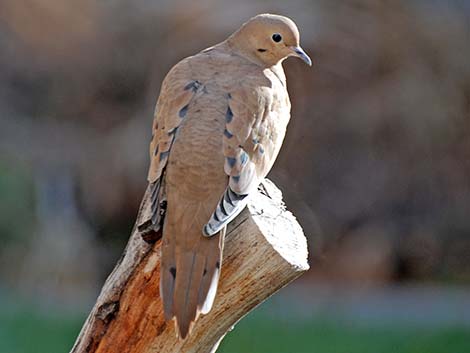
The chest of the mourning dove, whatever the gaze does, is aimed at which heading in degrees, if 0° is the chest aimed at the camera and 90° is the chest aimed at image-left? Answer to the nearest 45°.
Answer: approximately 225°
